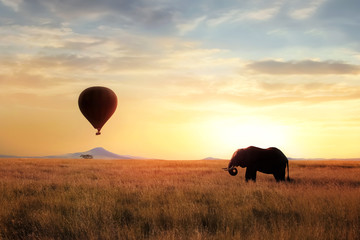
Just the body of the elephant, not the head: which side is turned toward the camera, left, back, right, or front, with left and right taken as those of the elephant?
left
